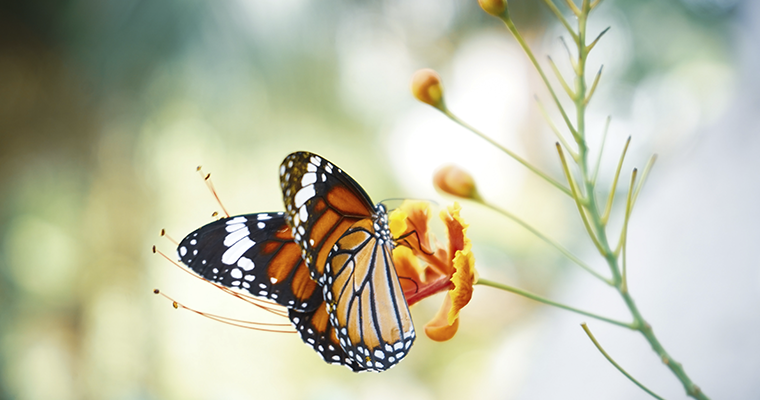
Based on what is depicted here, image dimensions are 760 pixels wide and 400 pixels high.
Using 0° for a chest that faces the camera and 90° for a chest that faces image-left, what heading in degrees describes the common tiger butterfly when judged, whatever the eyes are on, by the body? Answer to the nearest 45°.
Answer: approximately 270°
